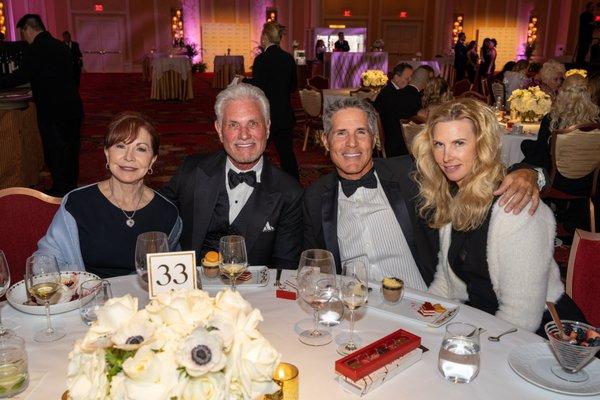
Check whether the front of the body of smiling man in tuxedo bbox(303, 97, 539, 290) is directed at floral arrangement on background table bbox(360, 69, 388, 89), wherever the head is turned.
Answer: no

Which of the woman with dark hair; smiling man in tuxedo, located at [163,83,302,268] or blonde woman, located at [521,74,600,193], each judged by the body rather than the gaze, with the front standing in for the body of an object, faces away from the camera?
the blonde woman

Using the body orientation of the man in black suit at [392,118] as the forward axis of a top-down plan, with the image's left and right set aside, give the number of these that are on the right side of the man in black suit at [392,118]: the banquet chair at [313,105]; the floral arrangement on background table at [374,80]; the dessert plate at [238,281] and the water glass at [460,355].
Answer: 2

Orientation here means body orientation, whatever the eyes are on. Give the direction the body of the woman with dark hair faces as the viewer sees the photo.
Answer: toward the camera

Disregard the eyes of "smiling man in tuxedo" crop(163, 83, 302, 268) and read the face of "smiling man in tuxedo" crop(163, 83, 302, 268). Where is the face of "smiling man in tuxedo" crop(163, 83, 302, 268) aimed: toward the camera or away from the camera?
toward the camera

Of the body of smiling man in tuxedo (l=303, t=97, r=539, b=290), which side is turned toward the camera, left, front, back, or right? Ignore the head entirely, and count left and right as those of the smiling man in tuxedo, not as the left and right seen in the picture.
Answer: front

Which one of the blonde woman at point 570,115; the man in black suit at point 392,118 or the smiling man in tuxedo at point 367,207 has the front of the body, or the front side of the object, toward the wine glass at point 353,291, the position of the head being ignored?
the smiling man in tuxedo

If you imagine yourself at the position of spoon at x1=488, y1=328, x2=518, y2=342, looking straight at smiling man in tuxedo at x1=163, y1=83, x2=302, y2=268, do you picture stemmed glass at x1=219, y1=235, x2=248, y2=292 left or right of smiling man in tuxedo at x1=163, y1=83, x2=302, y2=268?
left

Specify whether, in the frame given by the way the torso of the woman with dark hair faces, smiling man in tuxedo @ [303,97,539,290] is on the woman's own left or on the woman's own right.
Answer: on the woman's own left

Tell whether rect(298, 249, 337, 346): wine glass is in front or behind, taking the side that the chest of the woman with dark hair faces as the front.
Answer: in front

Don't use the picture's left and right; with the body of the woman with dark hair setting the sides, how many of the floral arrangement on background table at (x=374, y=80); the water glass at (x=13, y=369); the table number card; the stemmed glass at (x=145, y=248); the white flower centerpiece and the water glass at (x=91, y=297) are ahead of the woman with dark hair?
5

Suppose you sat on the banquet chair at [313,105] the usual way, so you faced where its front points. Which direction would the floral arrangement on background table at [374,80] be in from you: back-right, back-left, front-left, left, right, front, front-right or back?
front

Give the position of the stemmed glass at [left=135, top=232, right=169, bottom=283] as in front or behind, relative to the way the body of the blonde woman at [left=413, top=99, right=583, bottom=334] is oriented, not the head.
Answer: in front

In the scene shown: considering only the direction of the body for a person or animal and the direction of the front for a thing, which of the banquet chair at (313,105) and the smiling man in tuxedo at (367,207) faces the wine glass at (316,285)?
the smiling man in tuxedo

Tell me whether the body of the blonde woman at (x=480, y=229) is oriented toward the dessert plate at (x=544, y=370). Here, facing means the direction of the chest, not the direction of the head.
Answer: no

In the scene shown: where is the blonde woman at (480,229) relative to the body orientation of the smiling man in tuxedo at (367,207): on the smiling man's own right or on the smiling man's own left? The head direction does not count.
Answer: on the smiling man's own left

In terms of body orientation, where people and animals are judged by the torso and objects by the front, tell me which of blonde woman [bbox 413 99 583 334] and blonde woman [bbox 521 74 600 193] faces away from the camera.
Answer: blonde woman [bbox 521 74 600 193]
